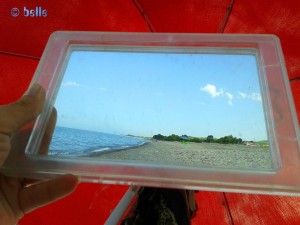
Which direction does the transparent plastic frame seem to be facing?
toward the camera
